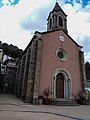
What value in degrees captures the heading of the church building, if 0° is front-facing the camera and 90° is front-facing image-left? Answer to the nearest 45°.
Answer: approximately 315°
